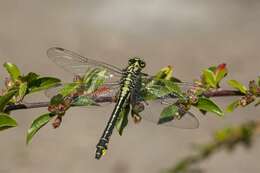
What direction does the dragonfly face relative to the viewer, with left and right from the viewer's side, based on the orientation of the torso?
facing away from the viewer and to the right of the viewer
